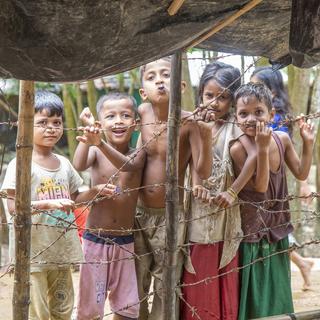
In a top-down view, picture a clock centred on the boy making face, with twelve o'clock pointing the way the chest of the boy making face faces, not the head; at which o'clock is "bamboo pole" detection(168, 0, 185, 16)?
The bamboo pole is roughly at 12 o'clock from the boy making face.

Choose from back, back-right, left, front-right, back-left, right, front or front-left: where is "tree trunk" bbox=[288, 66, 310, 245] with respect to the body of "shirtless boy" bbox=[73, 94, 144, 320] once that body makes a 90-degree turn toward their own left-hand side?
front-left

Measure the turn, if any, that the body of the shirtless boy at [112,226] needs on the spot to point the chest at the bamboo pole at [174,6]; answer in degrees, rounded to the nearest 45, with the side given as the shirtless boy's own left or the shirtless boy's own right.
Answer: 0° — they already face it

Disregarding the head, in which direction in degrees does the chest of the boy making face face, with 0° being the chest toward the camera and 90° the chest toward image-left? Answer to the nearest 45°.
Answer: approximately 0°

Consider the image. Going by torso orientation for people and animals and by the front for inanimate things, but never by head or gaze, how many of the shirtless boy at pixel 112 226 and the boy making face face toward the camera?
2
